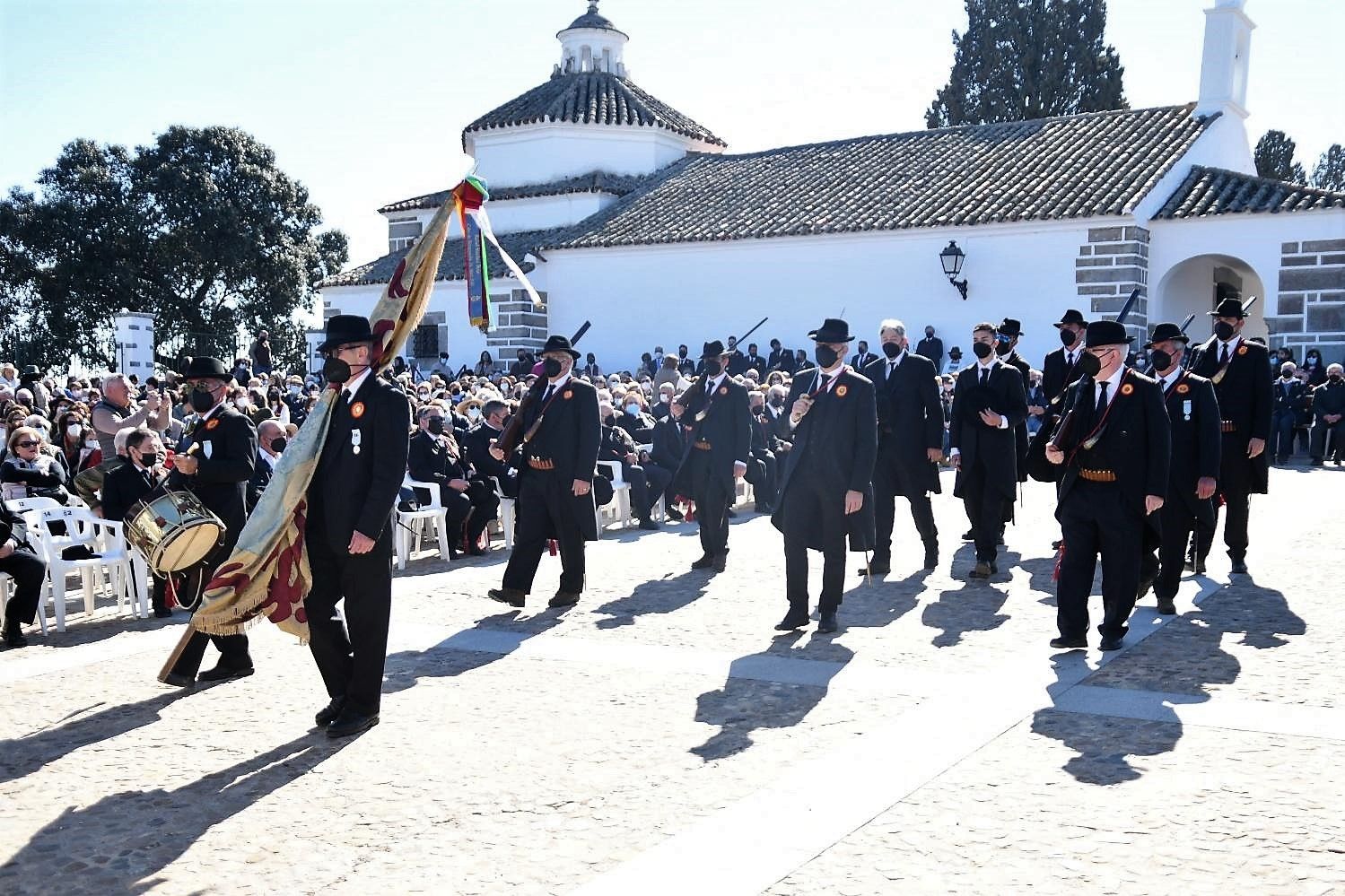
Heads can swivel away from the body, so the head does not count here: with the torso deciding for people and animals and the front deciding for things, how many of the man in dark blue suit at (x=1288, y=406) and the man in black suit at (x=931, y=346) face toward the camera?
2

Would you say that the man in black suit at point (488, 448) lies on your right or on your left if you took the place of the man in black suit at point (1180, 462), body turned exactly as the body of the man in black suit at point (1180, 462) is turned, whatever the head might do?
on your right

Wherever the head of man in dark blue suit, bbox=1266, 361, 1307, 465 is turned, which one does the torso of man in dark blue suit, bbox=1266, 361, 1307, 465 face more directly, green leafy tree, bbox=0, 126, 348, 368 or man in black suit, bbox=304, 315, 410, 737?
the man in black suit

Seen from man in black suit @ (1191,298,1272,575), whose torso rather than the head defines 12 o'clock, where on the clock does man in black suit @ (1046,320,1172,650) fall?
man in black suit @ (1046,320,1172,650) is roughly at 11 o'clock from man in black suit @ (1191,298,1272,575).

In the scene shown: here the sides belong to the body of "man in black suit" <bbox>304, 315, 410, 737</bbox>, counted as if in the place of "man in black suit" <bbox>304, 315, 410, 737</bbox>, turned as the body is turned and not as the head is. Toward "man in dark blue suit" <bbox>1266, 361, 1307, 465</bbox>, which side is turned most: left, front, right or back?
back

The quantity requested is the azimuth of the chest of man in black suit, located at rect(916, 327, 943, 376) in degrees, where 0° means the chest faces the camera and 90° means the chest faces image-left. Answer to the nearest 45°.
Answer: approximately 0°

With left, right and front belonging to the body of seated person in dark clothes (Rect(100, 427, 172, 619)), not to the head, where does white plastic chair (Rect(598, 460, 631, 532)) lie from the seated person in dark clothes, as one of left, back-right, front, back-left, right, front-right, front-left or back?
left

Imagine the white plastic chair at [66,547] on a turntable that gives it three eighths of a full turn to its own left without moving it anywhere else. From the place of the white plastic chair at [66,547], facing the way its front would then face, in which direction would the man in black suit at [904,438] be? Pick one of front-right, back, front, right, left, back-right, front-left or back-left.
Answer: right

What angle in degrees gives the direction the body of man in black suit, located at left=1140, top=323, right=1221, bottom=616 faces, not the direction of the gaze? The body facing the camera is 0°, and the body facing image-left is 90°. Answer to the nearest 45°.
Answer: approximately 45°

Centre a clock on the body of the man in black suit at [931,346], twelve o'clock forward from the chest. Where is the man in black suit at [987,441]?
the man in black suit at [987,441] is roughly at 12 o'clock from the man in black suit at [931,346].
